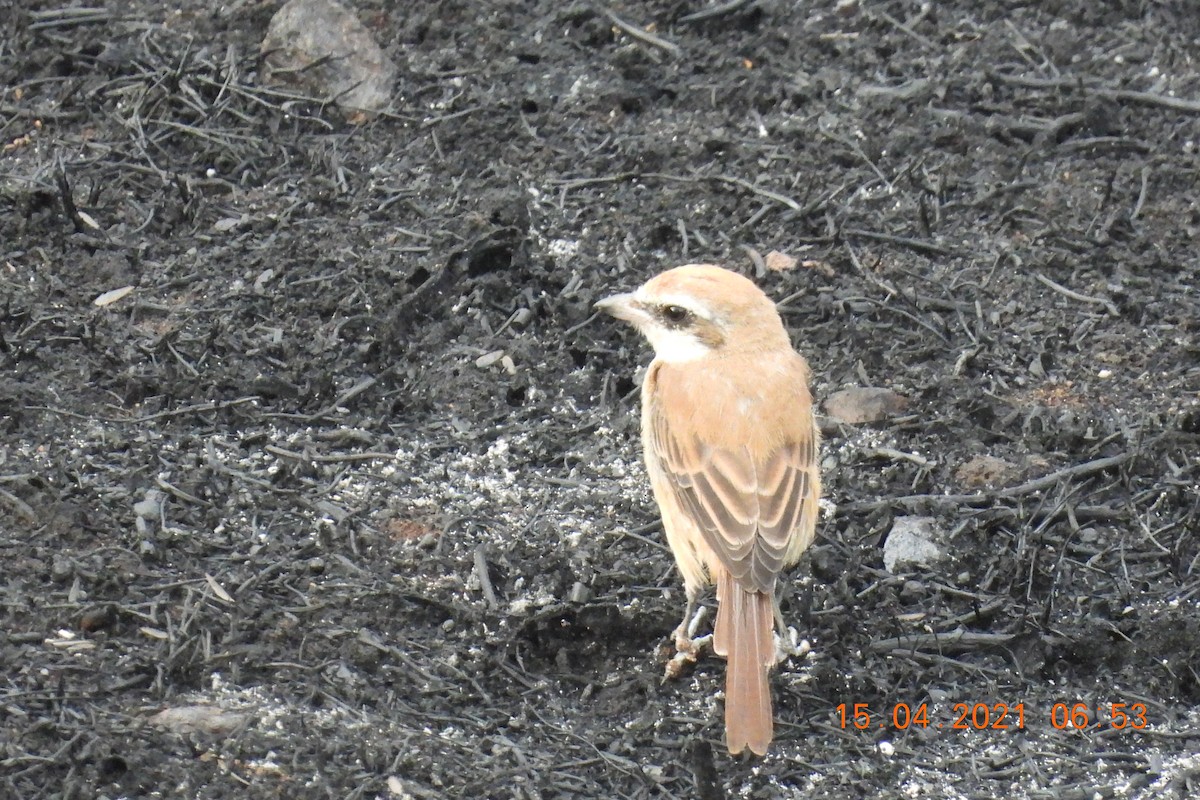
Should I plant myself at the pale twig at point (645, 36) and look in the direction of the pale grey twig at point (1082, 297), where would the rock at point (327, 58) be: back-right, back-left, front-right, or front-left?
back-right

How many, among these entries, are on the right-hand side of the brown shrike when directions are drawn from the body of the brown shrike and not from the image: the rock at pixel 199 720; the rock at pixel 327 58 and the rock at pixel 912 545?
1

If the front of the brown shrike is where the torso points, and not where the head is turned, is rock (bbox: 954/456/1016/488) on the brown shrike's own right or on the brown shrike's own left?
on the brown shrike's own right

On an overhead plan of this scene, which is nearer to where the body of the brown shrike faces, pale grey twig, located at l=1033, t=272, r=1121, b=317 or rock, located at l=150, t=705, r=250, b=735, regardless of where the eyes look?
the pale grey twig

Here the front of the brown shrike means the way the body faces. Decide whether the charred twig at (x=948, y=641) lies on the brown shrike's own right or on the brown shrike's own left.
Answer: on the brown shrike's own right

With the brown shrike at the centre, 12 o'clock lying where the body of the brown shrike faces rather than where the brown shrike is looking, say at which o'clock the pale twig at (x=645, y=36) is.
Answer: The pale twig is roughly at 12 o'clock from the brown shrike.

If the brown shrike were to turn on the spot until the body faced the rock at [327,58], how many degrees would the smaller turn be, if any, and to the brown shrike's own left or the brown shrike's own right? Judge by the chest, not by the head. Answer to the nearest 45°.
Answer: approximately 45° to the brown shrike's own left

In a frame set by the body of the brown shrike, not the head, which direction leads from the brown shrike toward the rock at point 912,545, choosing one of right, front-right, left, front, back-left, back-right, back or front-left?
right

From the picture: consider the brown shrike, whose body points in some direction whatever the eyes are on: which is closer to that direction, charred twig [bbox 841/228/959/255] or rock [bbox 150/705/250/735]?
the charred twig

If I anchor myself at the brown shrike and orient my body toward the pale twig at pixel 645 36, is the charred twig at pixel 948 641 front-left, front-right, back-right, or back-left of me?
back-right

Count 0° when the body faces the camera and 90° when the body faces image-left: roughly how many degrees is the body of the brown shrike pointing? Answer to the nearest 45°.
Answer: approximately 180°

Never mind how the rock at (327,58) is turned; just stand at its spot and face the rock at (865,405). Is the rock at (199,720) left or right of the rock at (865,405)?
right

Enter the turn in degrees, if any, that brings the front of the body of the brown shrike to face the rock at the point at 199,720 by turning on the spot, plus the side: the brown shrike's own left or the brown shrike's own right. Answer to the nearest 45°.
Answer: approximately 135° to the brown shrike's own left

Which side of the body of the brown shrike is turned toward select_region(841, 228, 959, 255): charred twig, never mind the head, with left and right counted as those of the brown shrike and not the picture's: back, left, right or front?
front

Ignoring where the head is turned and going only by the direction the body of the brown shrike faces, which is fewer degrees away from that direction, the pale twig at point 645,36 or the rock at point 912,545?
the pale twig

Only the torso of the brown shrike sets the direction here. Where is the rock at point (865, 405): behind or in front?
in front

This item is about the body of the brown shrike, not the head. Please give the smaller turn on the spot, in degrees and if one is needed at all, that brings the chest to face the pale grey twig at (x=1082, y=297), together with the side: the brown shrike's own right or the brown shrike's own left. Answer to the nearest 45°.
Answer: approximately 45° to the brown shrike's own right
